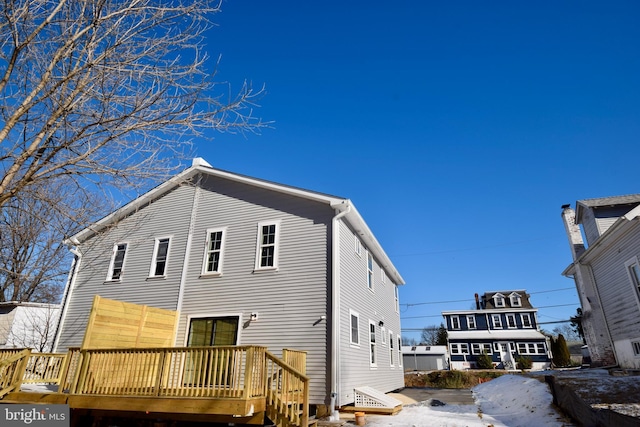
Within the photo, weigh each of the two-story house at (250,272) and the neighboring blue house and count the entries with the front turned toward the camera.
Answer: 1

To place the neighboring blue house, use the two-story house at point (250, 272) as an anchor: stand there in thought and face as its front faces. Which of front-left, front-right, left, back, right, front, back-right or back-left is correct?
front

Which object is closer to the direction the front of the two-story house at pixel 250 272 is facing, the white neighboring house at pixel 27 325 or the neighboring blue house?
the neighboring blue house

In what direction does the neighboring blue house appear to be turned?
toward the camera

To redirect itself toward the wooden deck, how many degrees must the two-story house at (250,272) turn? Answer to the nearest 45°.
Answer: approximately 180°

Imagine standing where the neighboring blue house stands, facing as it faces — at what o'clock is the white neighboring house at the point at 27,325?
The white neighboring house is roughly at 1 o'clock from the neighboring blue house.

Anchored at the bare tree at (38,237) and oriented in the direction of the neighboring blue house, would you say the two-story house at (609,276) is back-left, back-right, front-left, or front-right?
front-right

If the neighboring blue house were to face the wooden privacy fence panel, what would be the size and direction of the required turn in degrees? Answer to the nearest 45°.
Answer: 0° — it already faces it

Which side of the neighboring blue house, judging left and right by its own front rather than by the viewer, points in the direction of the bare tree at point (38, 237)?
front

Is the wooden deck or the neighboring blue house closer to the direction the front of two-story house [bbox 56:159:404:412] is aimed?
the neighboring blue house

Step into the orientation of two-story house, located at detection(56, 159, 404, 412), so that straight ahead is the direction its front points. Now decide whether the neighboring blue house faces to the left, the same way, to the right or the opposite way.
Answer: the opposite way

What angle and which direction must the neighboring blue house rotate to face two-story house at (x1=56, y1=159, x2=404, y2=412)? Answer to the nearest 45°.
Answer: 0° — it already faces it

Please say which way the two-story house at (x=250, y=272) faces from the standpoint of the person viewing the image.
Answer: facing away from the viewer and to the right of the viewer

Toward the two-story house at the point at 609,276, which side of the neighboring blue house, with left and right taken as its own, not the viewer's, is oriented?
front

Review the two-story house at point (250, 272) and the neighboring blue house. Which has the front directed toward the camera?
the neighboring blue house

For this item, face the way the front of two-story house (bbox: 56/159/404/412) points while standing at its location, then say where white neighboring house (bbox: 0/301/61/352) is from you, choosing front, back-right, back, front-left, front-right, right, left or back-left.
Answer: left
